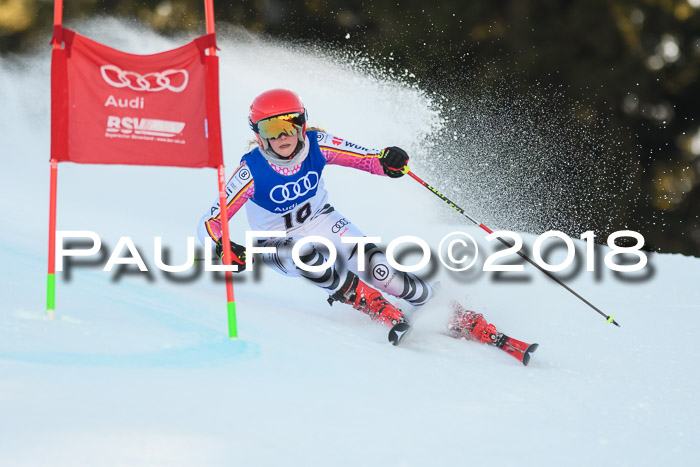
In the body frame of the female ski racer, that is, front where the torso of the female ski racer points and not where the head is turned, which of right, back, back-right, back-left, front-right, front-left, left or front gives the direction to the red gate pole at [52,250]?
right

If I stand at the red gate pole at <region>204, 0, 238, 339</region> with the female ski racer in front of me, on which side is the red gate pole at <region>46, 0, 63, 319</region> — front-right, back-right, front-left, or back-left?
back-left

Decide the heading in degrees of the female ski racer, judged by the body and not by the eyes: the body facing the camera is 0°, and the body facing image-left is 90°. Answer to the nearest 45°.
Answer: approximately 315°

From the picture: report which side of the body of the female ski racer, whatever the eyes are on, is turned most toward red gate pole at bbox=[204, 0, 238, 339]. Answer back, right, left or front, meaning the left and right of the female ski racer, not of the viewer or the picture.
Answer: right
